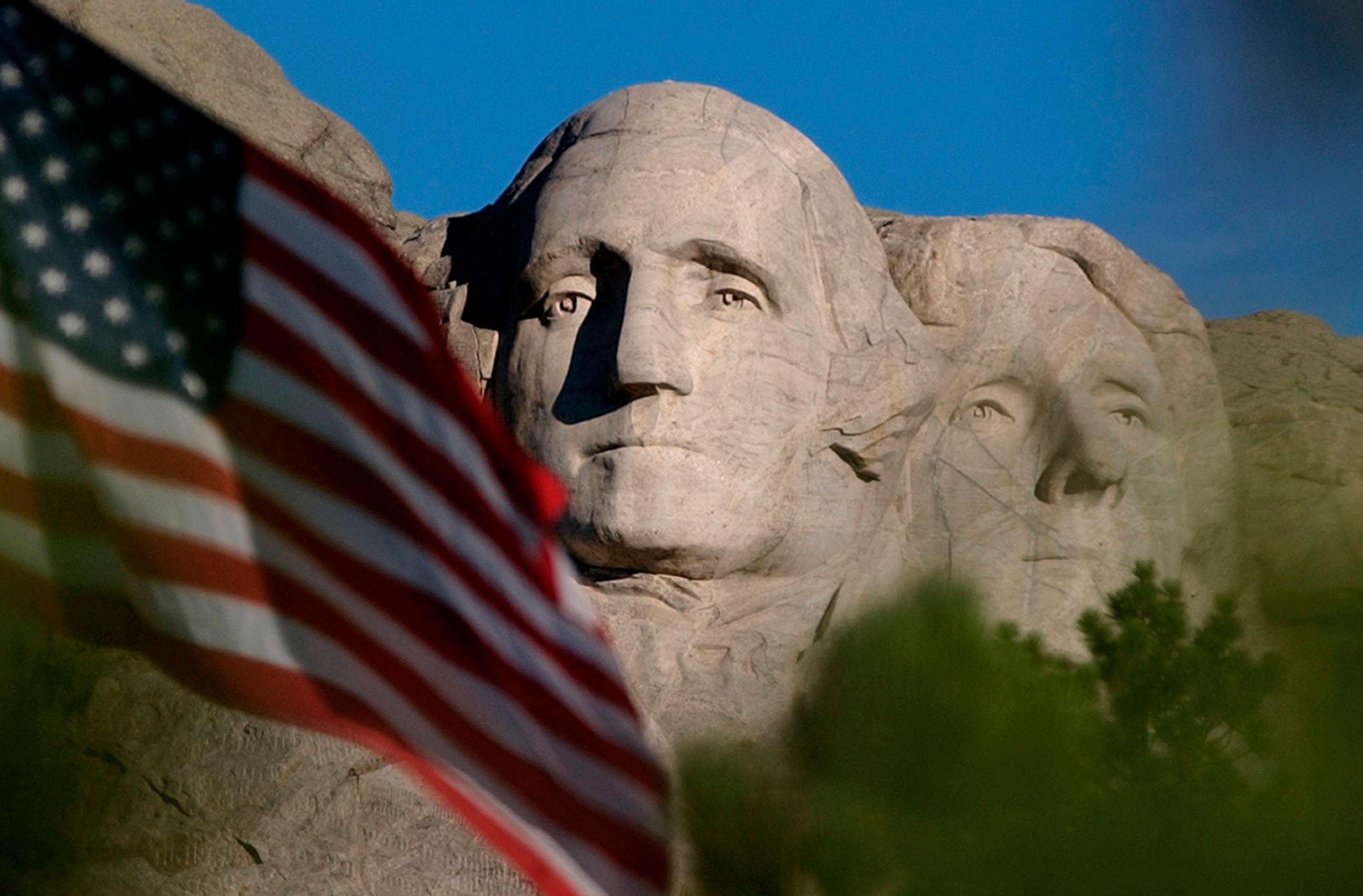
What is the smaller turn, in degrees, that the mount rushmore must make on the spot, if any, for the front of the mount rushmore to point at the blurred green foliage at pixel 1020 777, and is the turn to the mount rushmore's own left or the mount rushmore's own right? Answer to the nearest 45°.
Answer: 0° — it already faces it

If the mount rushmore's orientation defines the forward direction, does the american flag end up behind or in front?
in front

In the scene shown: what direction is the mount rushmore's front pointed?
toward the camera

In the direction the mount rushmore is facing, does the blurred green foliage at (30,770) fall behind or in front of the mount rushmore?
in front
